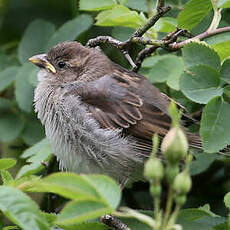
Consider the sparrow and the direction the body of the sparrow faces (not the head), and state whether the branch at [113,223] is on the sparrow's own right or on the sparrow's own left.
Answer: on the sparrow's own left

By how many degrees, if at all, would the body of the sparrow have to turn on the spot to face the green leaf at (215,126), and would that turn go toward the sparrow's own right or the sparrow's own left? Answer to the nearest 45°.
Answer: approximately 135° to the sparrow's own left

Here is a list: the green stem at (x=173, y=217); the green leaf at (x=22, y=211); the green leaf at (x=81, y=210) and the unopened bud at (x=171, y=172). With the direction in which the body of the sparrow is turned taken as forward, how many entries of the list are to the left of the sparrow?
4

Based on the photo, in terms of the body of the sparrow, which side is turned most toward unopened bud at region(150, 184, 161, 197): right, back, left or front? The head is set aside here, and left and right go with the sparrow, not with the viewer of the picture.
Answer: left

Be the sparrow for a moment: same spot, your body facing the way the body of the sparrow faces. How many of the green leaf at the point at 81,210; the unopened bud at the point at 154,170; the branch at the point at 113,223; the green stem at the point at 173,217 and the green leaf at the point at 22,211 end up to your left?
5

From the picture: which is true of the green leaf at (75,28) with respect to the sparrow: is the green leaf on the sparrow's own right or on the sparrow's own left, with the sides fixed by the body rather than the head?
on the sparrow's own right

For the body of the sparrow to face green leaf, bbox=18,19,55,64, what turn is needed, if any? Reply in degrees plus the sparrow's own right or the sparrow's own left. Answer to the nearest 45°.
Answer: approximately 45° to the sparrow's own right

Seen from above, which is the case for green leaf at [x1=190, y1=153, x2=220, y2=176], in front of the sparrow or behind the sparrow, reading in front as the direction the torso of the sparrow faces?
behind

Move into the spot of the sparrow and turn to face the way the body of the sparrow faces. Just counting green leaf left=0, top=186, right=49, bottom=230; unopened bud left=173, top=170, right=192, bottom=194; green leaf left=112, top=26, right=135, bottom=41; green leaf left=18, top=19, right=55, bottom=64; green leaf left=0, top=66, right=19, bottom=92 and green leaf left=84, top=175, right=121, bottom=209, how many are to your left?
3

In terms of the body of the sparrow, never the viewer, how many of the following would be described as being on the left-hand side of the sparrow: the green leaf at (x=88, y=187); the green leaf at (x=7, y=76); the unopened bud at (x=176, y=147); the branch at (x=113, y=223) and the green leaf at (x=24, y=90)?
3

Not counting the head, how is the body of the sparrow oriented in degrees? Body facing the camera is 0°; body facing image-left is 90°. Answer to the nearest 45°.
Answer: approximately 90°

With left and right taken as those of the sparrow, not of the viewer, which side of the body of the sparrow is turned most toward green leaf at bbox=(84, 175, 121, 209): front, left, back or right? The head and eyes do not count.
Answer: left

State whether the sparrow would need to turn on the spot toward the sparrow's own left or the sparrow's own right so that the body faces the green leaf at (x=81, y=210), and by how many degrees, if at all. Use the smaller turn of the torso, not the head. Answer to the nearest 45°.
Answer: approximately 90° to the sparrow's own left

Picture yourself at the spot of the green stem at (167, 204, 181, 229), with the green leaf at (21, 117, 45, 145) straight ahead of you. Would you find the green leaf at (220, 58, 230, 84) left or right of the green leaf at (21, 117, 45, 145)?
right
